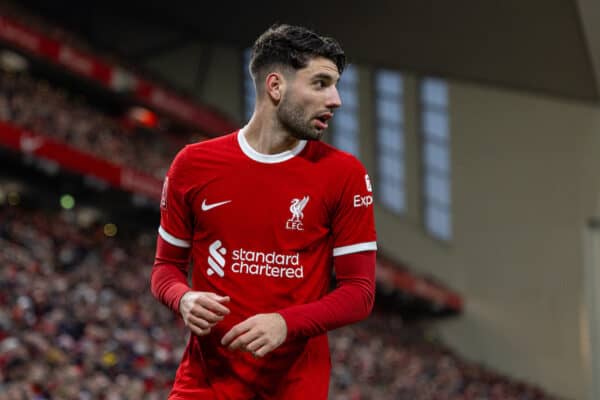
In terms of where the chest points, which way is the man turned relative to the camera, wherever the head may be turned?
toward the camera
